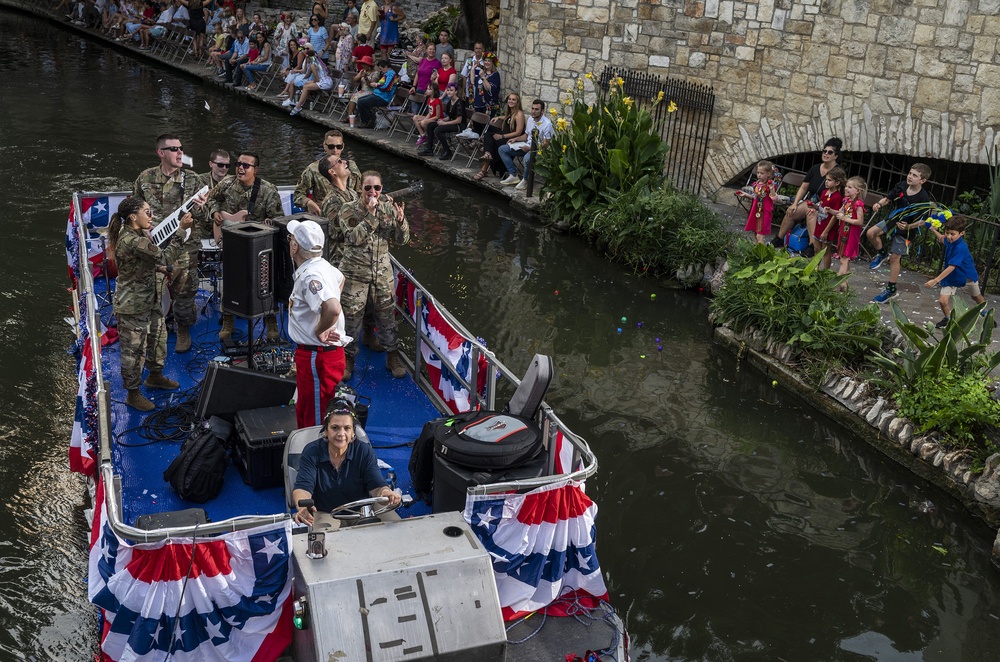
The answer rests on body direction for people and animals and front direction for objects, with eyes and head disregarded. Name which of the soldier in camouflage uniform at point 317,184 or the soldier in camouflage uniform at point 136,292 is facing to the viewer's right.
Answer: the soldier in camouflage uniform at point 136,292

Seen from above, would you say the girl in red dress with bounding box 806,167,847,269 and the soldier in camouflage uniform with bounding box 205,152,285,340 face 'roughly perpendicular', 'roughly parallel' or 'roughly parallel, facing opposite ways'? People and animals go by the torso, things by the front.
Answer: roughly perpendicular

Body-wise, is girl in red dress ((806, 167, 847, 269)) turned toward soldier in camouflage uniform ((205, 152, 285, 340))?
yes

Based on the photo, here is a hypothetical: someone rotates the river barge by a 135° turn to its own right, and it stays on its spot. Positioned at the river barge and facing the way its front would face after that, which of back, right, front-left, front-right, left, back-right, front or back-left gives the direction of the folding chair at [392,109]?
front-right

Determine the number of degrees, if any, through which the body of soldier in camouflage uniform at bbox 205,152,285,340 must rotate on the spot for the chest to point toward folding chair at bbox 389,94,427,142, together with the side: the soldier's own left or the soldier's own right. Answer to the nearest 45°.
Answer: approximately 180°

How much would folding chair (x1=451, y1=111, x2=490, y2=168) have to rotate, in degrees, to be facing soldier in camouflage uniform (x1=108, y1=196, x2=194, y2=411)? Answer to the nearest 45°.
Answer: approximately 45° to its left

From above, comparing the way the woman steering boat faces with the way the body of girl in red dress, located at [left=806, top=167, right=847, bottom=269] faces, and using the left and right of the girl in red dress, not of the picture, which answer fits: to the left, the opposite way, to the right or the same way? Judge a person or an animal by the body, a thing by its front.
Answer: to the left

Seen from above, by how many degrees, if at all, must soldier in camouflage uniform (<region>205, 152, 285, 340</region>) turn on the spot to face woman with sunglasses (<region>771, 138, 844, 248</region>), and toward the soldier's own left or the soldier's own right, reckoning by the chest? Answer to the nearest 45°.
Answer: approximately 90° to the soldier's own left

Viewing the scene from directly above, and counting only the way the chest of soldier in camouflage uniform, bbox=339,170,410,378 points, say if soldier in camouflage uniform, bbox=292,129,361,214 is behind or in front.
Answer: behind

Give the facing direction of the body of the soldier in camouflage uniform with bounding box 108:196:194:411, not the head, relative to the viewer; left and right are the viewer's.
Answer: facing to the right of the viewer
